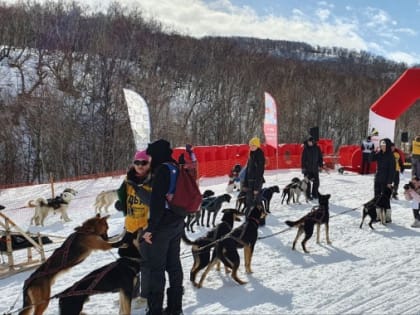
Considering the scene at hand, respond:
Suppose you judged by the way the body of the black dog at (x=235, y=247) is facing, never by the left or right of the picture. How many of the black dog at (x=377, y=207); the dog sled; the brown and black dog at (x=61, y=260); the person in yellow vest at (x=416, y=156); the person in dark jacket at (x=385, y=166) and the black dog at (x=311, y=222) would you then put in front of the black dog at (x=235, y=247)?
4

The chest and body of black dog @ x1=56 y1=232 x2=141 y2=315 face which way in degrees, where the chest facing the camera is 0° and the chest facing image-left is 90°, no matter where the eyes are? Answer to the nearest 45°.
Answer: approximately 270°

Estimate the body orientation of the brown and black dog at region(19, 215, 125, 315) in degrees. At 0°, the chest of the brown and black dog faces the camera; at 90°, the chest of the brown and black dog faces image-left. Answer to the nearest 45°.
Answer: approximately 270°

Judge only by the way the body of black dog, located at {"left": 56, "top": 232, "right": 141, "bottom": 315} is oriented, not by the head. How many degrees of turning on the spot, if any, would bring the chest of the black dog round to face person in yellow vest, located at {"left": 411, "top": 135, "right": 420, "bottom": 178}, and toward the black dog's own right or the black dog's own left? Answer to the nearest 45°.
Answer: approximately 45° to the black dog's own left

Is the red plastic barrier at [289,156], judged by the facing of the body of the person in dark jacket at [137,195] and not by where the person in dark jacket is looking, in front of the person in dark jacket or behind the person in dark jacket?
behind
